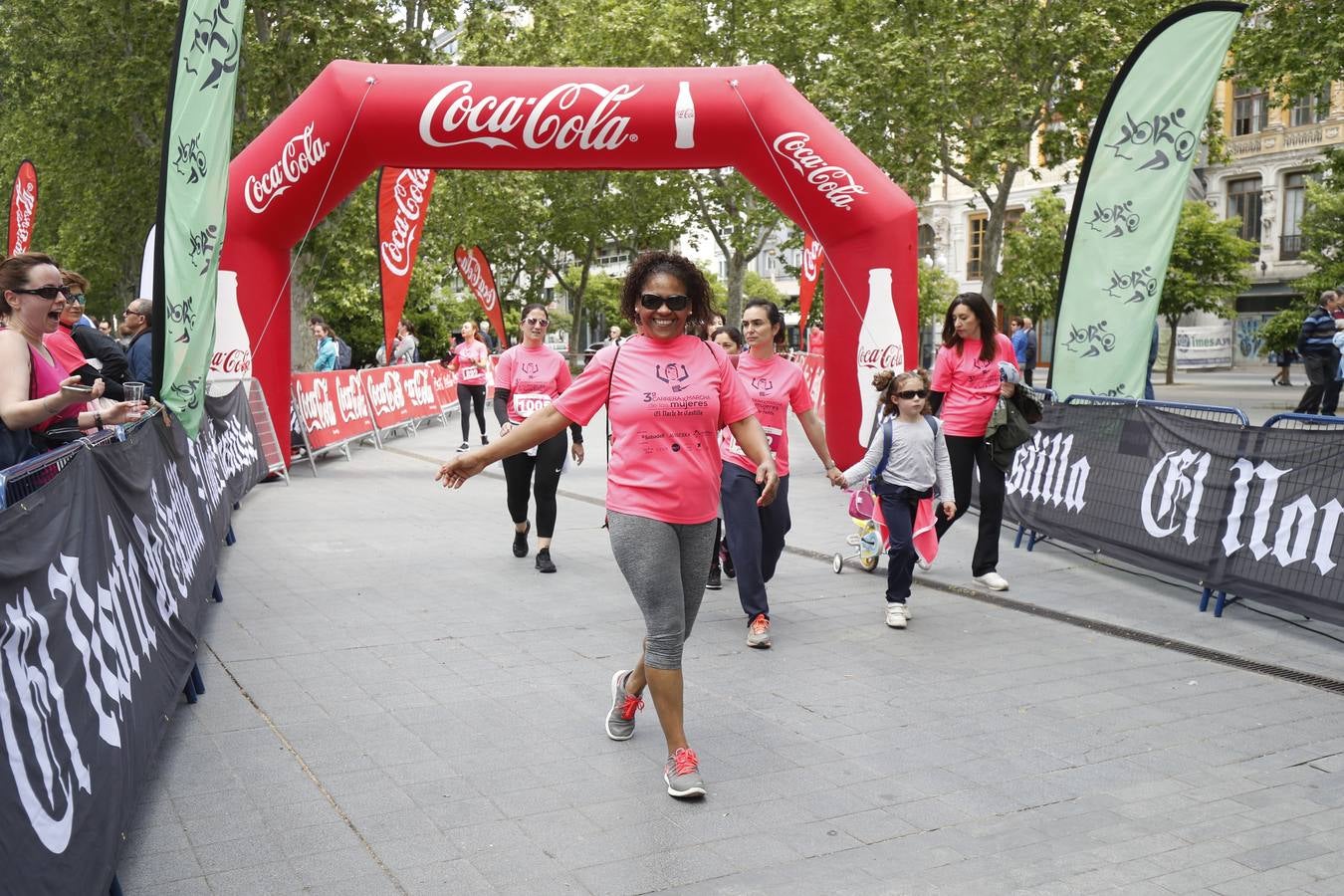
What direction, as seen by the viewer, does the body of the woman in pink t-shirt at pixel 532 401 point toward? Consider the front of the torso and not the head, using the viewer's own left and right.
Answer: facing the viewer

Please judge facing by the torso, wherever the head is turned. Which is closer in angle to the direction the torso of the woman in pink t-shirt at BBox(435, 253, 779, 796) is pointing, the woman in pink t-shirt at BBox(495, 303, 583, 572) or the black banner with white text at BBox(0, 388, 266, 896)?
the black banner with white text

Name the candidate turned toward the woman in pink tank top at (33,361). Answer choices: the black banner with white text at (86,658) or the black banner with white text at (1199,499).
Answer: the black banner with white text at (1199,499)

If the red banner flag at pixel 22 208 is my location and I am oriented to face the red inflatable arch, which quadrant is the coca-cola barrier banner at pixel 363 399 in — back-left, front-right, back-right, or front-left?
front-left

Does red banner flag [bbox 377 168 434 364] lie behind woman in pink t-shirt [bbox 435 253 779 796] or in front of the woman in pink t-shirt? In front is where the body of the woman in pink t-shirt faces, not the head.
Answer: behind

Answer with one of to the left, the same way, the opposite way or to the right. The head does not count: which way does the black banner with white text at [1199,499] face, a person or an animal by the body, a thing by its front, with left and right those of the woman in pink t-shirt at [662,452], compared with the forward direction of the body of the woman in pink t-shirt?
to the right

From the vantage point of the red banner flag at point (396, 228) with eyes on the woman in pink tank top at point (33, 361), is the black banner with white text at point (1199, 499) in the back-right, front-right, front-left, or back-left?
front-left

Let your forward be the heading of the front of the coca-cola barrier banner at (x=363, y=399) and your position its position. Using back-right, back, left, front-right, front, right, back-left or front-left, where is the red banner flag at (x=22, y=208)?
back-right

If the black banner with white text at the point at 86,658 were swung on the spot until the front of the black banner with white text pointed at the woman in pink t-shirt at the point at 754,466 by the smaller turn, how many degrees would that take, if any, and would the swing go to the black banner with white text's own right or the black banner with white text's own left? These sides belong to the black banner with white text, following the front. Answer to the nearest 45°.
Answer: approximately 45° to the black banner with white text's own left

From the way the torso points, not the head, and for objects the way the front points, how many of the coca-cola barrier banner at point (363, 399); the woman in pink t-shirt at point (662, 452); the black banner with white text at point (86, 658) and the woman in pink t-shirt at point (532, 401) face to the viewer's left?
0

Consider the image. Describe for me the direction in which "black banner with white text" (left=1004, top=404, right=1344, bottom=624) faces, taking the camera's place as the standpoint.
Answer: facing the viewer and to the left of the viewer

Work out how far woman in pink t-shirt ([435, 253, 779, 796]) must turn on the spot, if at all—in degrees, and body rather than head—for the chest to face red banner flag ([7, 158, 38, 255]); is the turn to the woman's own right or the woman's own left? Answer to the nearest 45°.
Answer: approximately 135° to the woman's own right

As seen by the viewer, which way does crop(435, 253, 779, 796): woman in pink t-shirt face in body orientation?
toward the camera

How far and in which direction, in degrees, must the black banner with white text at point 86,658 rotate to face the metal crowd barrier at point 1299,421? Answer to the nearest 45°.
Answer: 0° — it already faces it

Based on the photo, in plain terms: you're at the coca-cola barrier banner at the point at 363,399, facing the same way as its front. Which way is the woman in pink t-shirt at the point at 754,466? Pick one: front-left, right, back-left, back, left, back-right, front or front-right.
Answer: front-right
